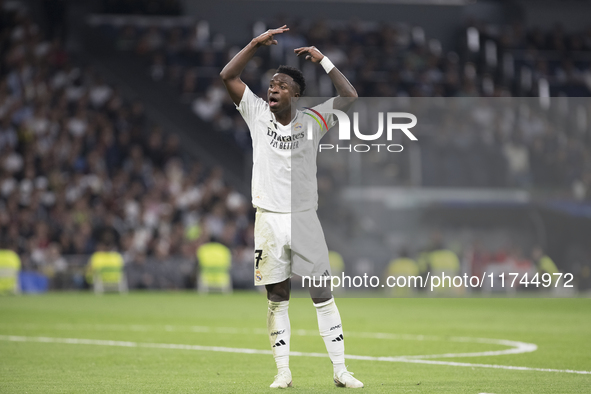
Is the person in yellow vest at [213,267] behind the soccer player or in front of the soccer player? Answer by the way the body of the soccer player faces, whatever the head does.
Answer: behind

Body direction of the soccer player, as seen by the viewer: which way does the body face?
toward the camera

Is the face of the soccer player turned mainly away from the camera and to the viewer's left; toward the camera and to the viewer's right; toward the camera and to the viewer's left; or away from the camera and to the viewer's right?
toward the camera and to the viewer's left

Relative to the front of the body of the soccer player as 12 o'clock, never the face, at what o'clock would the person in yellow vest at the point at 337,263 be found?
The person in yellow vest is roughly at 6 o'clock from the soccer player.

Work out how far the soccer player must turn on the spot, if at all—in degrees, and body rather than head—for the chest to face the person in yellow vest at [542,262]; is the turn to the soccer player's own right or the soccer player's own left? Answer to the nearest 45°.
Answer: approximately 180°

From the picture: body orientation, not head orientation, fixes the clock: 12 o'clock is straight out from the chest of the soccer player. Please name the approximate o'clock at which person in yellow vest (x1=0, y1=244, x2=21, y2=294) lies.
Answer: The person in yellow vest is roughly at 5 o'clock from the soccer player.

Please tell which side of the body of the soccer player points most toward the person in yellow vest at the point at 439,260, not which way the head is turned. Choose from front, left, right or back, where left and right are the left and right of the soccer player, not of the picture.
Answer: back
